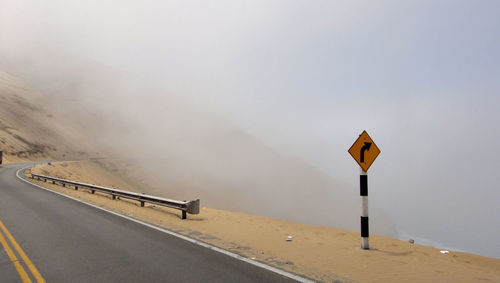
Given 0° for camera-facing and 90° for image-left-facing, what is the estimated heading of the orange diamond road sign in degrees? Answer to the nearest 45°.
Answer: approximately 315°
